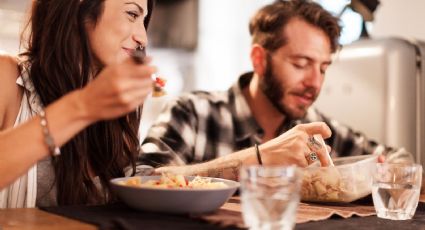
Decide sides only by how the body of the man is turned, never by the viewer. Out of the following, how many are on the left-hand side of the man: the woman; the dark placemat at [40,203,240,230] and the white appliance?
1

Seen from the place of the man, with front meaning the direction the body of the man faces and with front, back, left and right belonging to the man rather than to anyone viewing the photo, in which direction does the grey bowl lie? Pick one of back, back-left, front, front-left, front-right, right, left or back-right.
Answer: front-right

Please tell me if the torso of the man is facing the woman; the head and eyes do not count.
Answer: no

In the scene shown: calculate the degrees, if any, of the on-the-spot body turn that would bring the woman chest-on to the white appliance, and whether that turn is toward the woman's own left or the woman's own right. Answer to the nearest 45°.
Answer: approximately 90° to the woman's own left

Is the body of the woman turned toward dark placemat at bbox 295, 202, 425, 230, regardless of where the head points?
yes

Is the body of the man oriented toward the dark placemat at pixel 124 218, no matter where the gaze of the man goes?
no

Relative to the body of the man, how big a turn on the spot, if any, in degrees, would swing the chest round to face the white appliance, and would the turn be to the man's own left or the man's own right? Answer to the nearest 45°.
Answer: approximately 90° to the man's own left

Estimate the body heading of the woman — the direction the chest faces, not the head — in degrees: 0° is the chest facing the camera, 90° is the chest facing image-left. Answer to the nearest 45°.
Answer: approximately 315°

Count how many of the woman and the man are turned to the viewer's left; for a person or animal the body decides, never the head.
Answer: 0

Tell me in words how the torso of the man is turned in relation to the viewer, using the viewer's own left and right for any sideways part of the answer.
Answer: facing the viewer and to the right of the viewer
